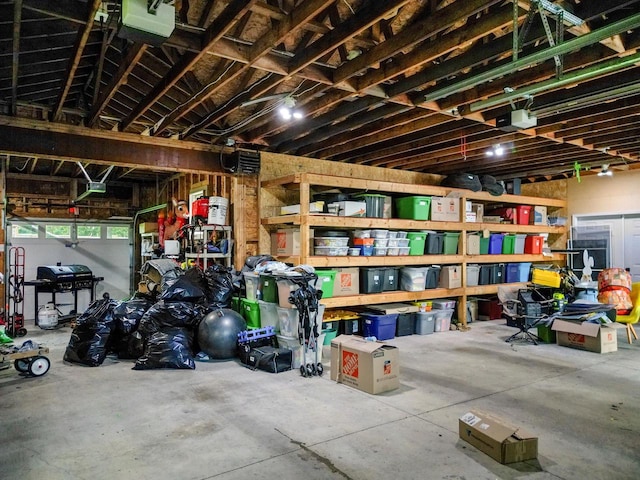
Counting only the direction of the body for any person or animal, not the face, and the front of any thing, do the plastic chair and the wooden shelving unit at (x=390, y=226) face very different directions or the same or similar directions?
very different directions

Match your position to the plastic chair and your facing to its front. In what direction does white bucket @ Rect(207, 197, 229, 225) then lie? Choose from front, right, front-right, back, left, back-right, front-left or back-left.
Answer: front-left

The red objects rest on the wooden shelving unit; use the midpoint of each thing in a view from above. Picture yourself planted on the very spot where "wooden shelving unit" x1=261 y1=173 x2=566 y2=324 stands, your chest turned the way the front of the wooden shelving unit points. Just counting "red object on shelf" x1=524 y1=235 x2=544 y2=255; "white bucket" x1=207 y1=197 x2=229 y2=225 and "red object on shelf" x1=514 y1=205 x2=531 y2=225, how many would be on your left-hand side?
2

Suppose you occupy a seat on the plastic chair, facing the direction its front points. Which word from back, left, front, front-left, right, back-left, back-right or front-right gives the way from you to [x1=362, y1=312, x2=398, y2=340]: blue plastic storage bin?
front-left

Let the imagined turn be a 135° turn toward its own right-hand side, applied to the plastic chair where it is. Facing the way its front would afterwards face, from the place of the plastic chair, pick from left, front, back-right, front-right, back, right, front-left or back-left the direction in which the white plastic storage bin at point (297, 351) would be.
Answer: back

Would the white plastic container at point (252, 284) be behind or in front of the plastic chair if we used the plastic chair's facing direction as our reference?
in front

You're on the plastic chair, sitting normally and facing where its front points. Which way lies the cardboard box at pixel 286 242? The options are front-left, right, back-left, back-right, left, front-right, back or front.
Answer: front-left

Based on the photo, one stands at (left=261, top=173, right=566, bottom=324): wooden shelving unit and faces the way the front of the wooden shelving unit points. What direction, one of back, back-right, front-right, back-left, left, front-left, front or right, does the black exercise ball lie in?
right

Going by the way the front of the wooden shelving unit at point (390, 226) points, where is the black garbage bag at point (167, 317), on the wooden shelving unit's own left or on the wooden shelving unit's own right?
on the wooden shelving unit's own right

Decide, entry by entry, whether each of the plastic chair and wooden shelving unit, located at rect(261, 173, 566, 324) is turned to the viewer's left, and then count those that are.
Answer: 1

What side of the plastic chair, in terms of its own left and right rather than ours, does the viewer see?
left

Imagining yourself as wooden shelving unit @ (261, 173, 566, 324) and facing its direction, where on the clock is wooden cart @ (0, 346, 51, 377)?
The wooden cart is roughly at 3 o'clock from the wooden shelving unit.

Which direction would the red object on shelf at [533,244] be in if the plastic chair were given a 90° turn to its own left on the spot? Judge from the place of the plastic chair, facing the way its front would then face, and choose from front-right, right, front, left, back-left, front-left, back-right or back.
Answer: back-right
